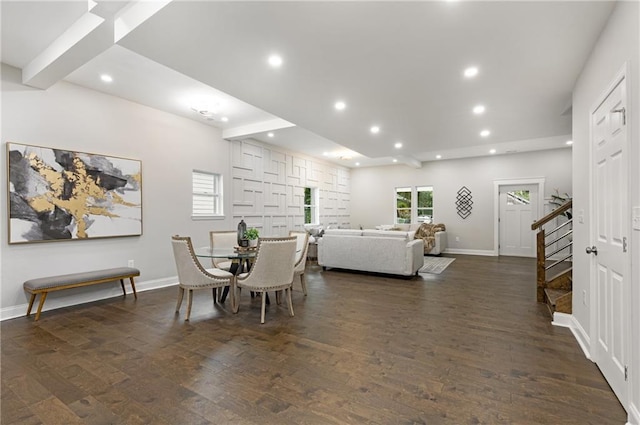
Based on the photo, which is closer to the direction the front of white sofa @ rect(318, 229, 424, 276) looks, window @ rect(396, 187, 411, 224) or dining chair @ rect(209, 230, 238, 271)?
the window

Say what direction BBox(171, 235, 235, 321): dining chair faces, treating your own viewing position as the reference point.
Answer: facing away from the viewer and to the right of the viewer

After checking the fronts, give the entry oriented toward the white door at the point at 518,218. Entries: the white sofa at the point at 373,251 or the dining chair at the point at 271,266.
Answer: the white sofa

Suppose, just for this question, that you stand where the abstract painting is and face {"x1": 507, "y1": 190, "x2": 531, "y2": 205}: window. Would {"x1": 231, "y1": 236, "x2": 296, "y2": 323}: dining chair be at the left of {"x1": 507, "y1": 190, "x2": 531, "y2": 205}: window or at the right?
right

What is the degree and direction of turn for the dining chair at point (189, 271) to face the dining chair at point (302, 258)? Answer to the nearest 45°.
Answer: approximately 45° to its right

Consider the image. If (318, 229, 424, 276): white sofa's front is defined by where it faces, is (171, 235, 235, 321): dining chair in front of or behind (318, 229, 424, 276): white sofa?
behind

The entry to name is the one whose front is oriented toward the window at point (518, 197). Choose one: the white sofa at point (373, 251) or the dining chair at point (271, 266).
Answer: the white sofa

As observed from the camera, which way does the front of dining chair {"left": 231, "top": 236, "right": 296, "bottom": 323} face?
facing away from the viewer and to the left of the viewer

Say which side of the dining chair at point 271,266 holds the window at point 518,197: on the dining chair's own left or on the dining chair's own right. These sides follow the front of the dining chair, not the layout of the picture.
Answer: on the dining chair's own right

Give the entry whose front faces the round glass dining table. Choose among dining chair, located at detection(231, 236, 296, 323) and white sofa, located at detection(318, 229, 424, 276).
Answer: the dining chair

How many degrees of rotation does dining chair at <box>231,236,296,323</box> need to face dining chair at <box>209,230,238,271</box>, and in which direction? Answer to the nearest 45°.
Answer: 0° — it already faces it

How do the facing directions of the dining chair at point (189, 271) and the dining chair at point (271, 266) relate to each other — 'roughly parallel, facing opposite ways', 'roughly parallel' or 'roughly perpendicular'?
roughly perpendicular

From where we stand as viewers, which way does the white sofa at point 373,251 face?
facing away from the viewer and to the right of the viewer
